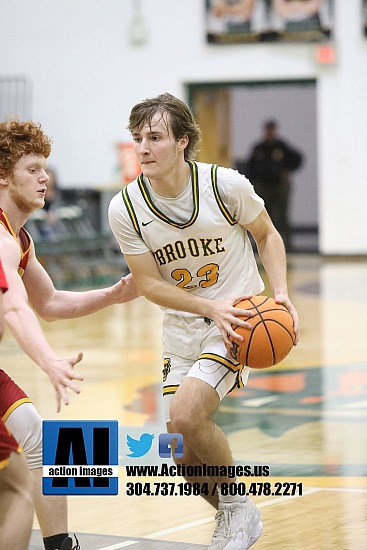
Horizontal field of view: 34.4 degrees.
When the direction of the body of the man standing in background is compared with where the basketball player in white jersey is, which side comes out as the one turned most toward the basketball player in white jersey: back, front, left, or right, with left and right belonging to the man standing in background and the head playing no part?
front

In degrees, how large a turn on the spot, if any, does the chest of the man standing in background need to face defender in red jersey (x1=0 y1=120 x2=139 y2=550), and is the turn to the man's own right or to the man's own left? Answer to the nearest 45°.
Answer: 0° — they already face them

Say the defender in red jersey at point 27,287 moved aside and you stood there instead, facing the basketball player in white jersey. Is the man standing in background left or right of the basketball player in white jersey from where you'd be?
left

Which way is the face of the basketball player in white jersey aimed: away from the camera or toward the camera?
toward the camera

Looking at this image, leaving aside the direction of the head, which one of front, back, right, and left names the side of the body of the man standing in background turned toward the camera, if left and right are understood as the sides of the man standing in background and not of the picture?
front

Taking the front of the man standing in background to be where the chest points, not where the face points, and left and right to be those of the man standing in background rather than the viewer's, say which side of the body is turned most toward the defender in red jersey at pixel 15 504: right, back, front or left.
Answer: front

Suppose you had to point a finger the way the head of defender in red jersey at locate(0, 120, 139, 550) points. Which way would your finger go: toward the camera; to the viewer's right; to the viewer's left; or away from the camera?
to the viewer's right
